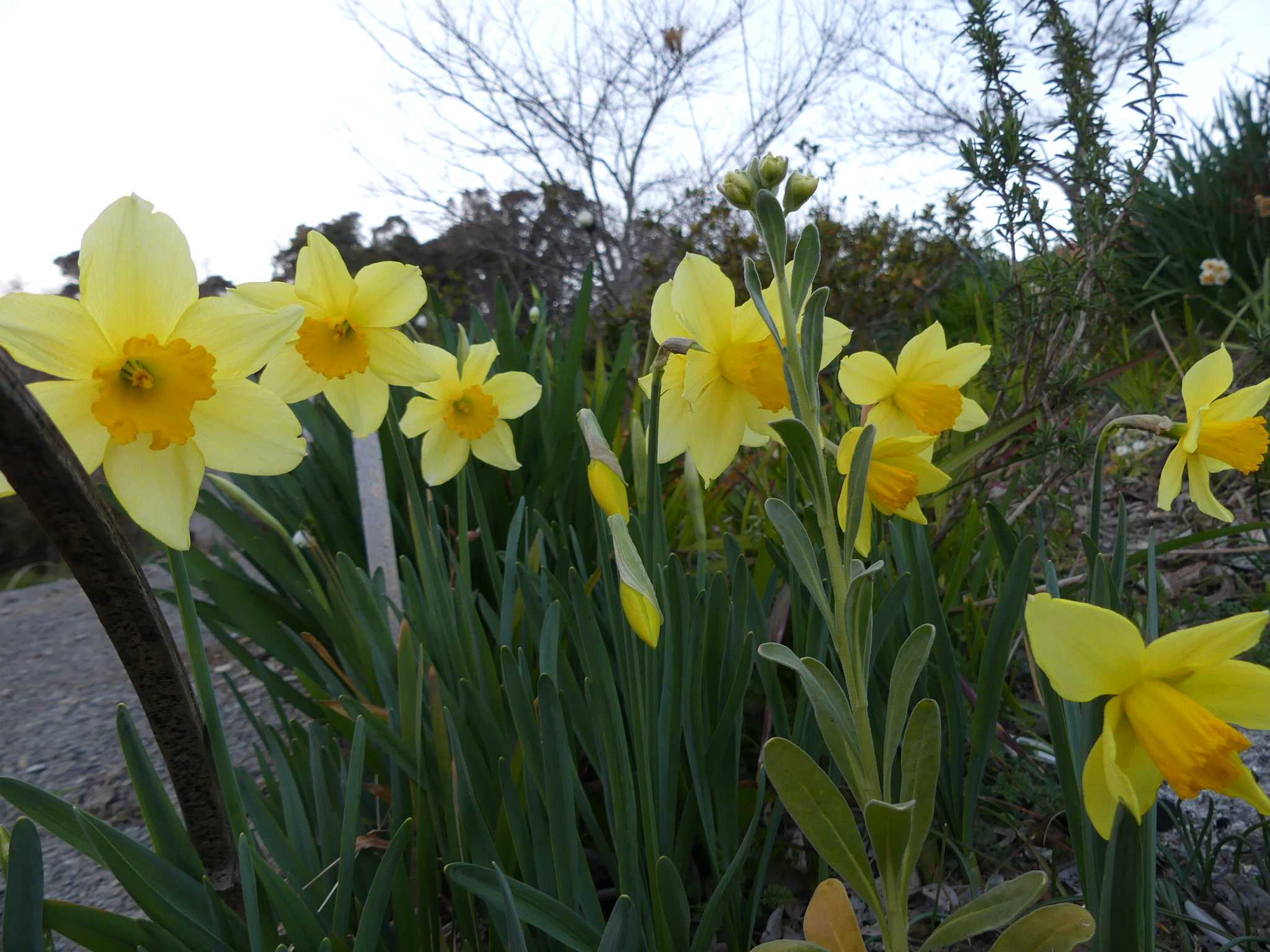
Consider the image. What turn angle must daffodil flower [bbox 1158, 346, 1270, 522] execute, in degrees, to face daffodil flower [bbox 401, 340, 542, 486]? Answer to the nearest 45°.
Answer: approximately 180°

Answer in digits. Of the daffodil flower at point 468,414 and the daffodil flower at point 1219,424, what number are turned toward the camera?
1

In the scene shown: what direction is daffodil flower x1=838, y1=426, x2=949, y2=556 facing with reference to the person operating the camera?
facing the viewer and to the right of the viewer

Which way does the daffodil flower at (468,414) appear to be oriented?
toward the camera

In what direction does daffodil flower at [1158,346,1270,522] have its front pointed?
to the viewer's right

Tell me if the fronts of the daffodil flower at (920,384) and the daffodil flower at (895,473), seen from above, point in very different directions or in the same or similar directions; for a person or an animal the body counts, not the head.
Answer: same or similar directions

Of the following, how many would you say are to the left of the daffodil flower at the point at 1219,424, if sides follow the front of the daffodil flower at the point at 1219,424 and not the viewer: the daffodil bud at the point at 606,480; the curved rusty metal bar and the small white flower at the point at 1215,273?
1

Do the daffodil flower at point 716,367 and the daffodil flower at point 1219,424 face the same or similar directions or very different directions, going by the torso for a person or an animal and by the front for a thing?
same or similar directions
